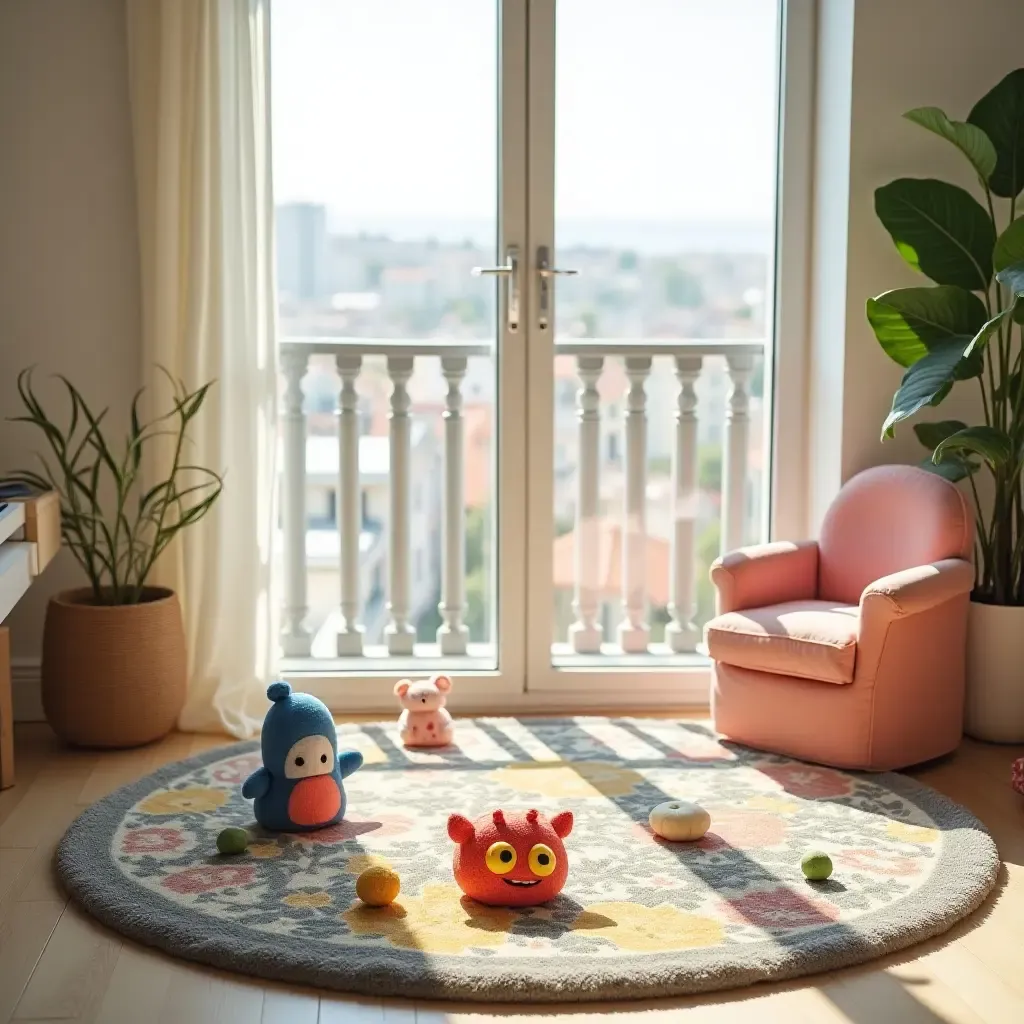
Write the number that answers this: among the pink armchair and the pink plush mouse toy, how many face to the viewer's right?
0

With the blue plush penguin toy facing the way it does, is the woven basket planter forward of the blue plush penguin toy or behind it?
behind

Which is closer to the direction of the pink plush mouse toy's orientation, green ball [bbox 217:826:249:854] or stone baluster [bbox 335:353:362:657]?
the green ball

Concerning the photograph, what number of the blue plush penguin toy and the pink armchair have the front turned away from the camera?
0

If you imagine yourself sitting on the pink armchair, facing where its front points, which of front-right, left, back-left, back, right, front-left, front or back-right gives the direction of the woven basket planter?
front-right

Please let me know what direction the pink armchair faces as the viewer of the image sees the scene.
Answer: facing the viewer and to the left of the viewer

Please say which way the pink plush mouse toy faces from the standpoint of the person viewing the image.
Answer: facing the viewer

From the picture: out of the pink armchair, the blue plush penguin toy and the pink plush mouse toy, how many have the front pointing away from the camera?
0

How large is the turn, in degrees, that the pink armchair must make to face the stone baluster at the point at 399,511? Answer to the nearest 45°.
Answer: approximately 45° to its right

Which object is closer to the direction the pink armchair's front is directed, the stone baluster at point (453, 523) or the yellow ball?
the yellow ball

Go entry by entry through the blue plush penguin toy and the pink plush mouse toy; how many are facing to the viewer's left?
0

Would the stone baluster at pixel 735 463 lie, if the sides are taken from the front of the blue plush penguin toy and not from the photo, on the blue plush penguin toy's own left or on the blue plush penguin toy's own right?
on the blue plush penguin toy's own left

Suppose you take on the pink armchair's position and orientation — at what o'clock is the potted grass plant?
The potted grass plant is roughly at 1 o'clock from the pink armchair.

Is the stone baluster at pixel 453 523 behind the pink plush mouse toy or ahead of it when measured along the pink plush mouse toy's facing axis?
behind

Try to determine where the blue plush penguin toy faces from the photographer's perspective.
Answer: facing the viewer and to the right of the viewer

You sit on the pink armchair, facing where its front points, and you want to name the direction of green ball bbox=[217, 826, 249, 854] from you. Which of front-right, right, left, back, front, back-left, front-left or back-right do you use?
front
